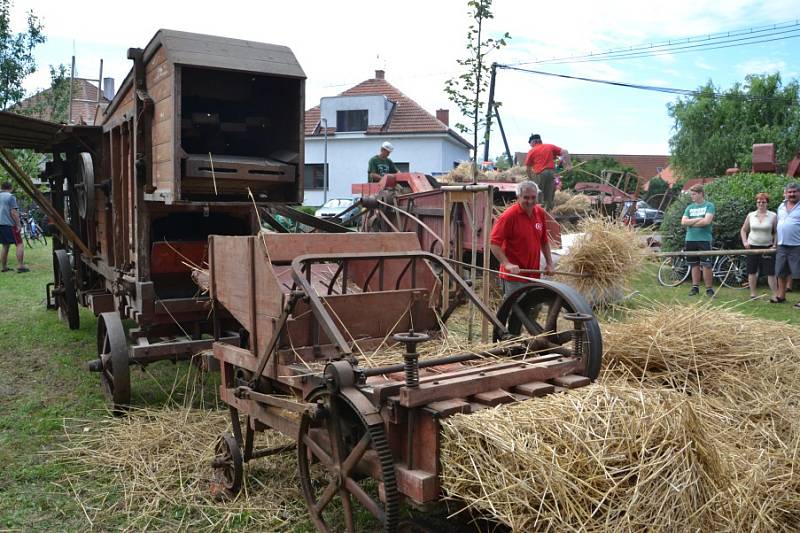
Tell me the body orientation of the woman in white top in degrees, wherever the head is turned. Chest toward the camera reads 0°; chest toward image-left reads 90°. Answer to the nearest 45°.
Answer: approximately 0°

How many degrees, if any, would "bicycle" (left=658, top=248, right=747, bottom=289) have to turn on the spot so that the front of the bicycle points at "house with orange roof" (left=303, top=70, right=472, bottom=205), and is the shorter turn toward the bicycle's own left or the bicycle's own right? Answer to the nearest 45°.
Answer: approximately 45° to the bicycle's own right

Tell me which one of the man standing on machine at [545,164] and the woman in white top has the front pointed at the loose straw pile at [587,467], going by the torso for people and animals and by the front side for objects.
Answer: the woman in white top

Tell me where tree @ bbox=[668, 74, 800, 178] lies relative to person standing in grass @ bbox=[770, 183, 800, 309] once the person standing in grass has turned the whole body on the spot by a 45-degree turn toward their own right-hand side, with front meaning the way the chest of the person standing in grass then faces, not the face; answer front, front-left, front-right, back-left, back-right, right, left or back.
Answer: right

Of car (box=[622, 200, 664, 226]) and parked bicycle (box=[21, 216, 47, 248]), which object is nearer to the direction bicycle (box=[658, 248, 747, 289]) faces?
the parked bicycle

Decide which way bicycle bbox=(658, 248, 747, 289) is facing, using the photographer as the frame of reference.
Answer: facing to the left of the viewer

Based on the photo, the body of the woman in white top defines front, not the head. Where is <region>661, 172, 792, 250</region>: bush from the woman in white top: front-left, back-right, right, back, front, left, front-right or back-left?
back
